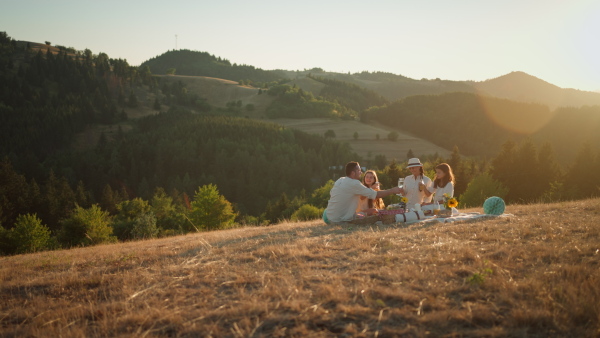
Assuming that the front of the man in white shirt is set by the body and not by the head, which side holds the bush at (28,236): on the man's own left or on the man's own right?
on the man's own left

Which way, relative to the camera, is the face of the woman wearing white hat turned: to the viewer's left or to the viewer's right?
to the viewer's left

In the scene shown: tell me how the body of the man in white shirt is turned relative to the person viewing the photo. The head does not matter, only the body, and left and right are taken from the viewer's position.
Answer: facing away from the viewer and to the right of the viewer

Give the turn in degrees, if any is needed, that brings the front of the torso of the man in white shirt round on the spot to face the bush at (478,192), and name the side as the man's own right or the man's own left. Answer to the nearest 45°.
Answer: approximately 45° to the man's own left

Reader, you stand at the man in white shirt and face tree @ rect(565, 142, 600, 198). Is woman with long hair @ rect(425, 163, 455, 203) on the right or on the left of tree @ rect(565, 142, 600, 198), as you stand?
right

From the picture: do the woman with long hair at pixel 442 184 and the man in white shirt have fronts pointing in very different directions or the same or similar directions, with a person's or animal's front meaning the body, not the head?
very different directions

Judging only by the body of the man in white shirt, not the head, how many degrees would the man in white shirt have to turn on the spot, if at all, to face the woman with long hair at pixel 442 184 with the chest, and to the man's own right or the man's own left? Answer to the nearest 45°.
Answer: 0° — they already face them

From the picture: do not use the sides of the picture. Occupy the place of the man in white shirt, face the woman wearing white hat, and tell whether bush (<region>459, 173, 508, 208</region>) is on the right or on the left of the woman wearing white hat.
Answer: left

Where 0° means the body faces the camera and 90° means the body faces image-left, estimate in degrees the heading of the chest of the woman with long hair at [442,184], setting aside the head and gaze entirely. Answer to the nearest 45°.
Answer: approximately 45°

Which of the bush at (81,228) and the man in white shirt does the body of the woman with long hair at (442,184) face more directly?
the man in white shirt

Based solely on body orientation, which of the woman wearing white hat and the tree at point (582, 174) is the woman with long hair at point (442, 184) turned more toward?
the woman wearing white hat
